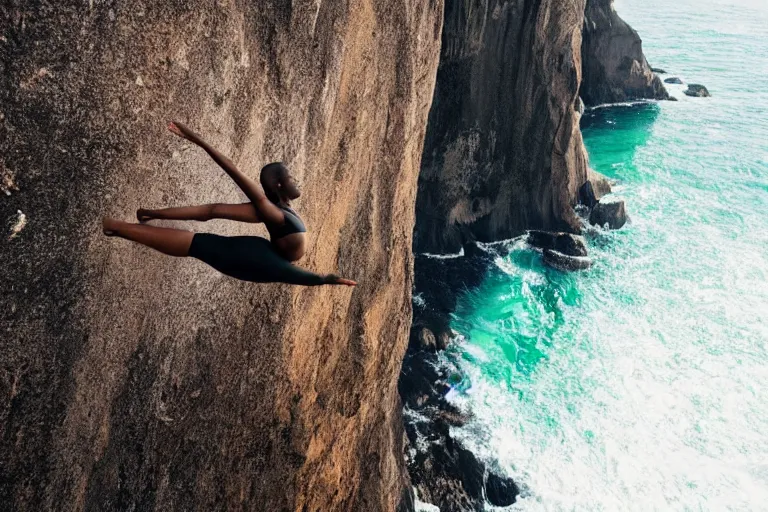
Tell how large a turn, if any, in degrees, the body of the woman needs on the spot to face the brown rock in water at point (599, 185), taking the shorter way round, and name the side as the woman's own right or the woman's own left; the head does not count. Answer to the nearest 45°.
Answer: approximately 45° to the woman's own left

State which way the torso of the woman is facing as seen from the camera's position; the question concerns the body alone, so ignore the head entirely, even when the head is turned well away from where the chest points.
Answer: to the viewer's right

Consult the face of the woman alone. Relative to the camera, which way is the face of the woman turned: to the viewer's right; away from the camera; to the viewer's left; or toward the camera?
to the viewer's right

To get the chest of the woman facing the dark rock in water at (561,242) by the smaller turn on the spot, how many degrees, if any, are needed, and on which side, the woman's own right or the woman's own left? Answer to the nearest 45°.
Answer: approximately 45° to the woman's own left
